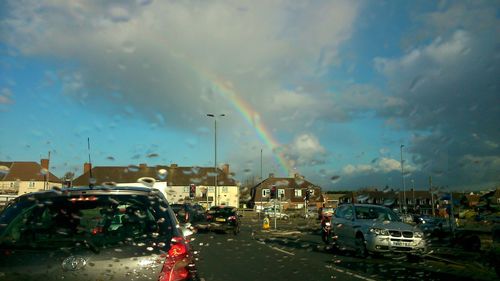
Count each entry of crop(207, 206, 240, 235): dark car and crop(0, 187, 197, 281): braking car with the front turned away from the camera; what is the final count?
2

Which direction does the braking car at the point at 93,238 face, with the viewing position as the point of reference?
facing away from the viewer

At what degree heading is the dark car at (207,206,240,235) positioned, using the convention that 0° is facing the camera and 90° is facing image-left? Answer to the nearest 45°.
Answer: approximately 180°

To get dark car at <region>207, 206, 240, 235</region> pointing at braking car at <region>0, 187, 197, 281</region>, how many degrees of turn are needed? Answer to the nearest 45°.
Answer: approximately 180°

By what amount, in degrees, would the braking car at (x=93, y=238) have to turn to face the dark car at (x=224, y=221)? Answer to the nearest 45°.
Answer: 0° — it already faces it
